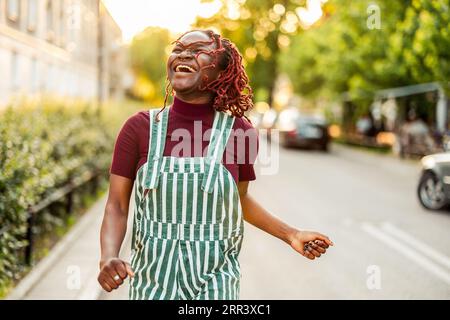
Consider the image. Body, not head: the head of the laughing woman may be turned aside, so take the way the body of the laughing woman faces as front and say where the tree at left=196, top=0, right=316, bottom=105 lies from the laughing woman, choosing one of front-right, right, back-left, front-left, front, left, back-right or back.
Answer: back

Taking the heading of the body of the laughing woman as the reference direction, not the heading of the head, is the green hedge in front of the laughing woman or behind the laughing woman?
behind

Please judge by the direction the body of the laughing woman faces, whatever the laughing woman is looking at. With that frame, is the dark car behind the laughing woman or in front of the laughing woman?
behind

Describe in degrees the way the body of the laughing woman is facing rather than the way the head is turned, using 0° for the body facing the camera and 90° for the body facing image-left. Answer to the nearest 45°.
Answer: approximately 0°

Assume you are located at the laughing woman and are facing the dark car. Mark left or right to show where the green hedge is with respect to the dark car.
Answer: left
